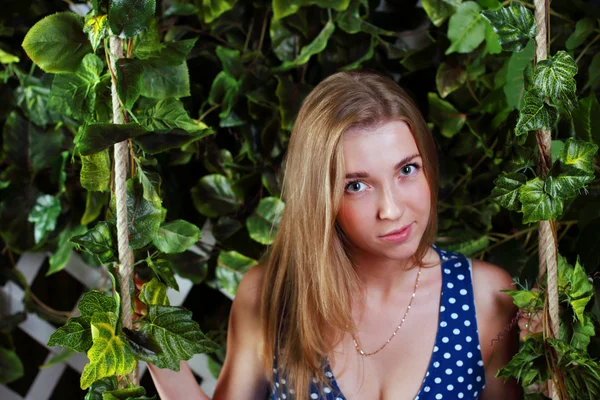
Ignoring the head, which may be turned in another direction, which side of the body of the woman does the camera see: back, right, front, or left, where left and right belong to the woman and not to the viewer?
front

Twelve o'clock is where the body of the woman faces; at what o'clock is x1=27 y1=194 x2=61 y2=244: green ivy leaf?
The green ivy leaf is roughly at 4 o'clock from the woman.
